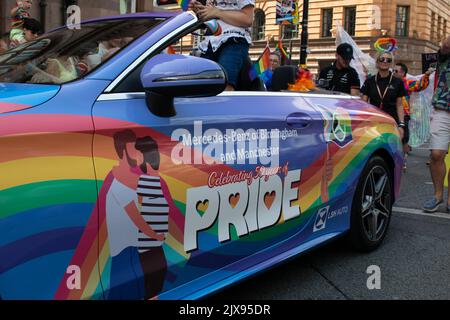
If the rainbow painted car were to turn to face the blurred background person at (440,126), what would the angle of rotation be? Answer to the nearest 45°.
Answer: approximately 180°

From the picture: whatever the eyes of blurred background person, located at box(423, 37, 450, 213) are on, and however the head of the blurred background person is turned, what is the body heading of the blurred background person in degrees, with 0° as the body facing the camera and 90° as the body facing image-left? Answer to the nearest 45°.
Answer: approximately 45°

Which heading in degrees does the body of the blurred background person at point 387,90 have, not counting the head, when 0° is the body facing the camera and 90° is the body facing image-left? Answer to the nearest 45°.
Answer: approximately 0°

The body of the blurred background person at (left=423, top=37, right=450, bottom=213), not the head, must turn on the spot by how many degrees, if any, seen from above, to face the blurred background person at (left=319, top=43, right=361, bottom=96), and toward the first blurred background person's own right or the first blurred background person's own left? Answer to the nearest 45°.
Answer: approximately 90° to the first blurred background person's own right
